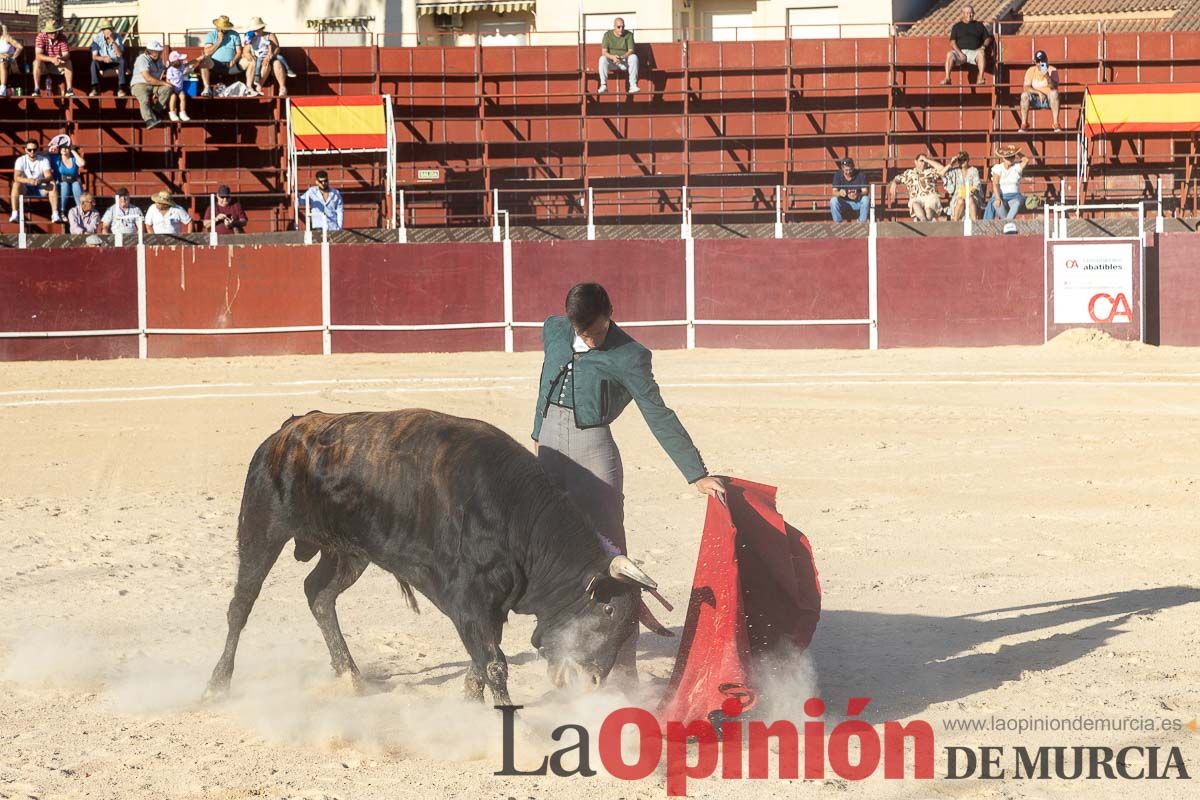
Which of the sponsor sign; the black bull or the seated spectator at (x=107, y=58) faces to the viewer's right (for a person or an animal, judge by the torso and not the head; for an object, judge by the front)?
the black bull

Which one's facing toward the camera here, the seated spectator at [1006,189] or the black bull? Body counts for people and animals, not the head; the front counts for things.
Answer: the seated spectator

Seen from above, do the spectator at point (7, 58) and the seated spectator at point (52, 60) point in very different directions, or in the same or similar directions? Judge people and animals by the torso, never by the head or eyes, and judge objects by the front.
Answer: same or similar directions

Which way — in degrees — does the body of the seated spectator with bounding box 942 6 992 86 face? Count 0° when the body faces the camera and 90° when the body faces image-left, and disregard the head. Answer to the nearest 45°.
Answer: approximately 0°

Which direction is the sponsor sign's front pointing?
toward the camera

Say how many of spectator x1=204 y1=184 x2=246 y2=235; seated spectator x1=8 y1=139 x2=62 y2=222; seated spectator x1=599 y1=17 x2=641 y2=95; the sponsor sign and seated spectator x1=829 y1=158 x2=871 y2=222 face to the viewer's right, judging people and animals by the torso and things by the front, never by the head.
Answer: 0

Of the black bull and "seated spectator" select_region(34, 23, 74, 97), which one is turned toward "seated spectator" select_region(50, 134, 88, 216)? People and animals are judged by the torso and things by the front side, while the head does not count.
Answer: "seated spectator" select_region(34, 23, 74, 97)

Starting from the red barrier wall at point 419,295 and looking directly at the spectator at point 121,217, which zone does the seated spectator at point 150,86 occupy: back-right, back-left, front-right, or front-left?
front-right

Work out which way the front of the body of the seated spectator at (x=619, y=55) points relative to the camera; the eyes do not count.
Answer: toward the camera

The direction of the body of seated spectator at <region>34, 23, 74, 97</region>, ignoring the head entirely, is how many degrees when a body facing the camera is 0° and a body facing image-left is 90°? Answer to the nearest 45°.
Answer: approximately 0°

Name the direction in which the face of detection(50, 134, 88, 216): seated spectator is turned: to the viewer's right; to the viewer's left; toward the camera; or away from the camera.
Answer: toward the camera

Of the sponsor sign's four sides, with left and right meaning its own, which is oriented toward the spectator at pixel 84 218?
right

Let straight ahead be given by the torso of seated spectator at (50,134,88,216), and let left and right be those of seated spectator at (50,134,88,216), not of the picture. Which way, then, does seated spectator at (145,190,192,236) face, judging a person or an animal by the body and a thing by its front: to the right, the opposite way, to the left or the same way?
the same way

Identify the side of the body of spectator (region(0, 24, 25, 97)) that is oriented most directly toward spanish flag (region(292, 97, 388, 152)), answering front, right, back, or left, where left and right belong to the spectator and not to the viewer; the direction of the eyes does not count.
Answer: left

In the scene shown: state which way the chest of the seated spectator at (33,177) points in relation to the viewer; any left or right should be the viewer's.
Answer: facing the viewer

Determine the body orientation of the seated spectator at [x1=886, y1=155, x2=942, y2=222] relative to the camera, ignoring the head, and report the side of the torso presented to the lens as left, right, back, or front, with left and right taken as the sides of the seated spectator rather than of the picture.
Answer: front

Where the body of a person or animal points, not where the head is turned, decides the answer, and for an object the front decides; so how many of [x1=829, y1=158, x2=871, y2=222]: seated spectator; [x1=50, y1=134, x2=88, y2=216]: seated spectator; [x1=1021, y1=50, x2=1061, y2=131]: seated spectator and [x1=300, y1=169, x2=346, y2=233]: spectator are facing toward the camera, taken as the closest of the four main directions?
4

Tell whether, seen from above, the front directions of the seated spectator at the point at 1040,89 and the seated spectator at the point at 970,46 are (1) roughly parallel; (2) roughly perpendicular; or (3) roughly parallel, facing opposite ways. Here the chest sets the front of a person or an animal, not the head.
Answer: roughly parallel

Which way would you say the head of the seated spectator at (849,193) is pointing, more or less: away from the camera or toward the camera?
toward the camera

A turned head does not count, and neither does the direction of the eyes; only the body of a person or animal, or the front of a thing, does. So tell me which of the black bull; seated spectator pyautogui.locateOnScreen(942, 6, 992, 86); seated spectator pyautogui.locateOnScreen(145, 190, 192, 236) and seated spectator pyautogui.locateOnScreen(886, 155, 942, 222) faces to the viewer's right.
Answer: the black bull

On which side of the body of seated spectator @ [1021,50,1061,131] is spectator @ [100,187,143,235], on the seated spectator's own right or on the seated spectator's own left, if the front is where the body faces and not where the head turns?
on the seated spectator's own right
